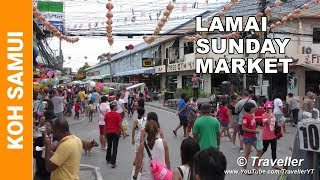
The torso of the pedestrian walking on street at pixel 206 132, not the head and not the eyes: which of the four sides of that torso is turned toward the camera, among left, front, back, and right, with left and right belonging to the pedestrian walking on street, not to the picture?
back

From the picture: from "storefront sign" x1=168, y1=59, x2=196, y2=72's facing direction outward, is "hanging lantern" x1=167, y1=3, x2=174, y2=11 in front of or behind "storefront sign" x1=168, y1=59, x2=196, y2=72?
in front

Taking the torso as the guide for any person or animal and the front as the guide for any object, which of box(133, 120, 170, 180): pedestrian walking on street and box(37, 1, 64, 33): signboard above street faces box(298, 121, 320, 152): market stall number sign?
the signboard above street

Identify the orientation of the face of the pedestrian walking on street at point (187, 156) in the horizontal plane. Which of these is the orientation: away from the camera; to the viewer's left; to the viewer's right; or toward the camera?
away from the camera

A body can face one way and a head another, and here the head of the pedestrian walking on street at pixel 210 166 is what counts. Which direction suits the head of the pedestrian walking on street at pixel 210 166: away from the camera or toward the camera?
away from the camera

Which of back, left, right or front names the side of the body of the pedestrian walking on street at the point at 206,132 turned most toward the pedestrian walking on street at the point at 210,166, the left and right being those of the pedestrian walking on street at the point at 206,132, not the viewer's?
back

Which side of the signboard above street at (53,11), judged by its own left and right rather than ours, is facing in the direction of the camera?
front

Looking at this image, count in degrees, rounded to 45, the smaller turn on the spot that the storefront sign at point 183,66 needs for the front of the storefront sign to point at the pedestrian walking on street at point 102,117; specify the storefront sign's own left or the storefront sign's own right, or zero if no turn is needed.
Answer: approximately 45° to the storefront sign's own left

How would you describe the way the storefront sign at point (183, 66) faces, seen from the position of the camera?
facing the viewer and to the left of the viewer

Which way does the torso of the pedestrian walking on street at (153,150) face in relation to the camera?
away from the camera

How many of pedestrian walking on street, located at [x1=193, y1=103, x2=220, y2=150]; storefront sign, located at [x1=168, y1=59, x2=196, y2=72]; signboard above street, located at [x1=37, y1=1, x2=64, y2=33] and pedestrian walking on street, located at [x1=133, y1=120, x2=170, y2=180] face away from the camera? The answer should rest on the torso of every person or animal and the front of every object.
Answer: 2

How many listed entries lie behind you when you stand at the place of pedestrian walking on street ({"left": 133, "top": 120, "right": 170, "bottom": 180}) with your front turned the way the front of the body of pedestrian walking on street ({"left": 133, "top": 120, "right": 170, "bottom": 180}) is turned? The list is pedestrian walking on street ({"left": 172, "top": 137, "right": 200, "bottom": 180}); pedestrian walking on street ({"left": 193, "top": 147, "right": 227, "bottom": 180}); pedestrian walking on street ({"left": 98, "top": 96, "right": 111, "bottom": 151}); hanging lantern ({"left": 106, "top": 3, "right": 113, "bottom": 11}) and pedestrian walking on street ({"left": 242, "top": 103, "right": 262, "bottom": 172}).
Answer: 2
